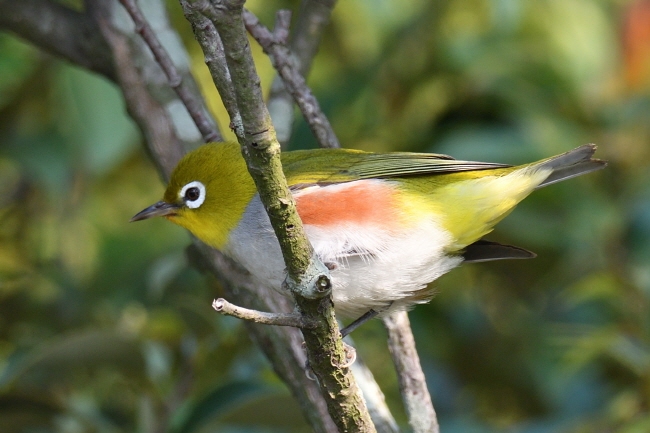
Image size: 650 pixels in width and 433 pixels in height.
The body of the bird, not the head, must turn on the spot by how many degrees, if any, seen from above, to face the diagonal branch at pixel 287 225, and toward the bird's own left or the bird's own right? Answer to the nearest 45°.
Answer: approximately 90° to the bird's own left

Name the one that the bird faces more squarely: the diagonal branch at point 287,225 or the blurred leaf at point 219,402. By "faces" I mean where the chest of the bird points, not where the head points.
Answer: the diagonal branch

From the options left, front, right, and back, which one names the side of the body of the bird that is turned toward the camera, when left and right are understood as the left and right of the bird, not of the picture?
left

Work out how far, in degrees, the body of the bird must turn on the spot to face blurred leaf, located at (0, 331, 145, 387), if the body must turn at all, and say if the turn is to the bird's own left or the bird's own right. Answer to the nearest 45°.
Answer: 0° — it already faces it
